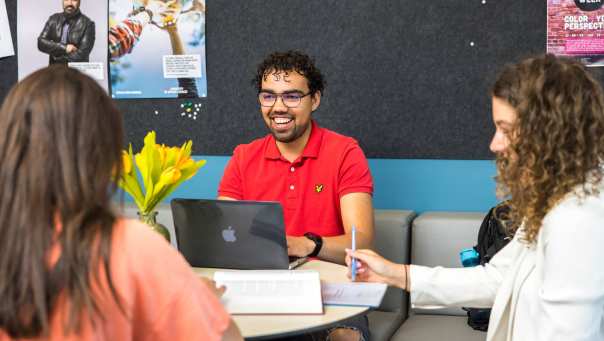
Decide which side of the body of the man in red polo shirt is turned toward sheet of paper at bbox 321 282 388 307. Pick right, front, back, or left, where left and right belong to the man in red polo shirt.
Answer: front

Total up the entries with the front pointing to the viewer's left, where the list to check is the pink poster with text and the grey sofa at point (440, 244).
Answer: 0

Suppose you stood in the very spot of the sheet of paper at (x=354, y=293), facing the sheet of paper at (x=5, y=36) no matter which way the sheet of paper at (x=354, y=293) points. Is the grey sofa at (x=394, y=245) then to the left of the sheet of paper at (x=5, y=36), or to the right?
right

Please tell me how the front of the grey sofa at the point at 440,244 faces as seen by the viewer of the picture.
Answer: facing the viewer

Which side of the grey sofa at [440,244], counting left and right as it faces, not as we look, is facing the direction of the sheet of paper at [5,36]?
right

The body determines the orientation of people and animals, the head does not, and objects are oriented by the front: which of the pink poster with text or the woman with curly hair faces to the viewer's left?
the woman with curly hair

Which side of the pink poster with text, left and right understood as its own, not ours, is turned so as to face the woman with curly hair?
front

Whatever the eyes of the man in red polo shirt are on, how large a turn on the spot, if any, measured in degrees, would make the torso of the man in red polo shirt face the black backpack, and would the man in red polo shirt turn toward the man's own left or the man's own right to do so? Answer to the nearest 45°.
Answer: approximately 90° to the man's own left

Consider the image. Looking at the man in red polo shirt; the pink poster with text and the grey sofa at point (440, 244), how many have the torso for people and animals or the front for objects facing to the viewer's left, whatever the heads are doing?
0

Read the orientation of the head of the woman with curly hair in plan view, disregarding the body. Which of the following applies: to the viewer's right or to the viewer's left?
to the viewer's left

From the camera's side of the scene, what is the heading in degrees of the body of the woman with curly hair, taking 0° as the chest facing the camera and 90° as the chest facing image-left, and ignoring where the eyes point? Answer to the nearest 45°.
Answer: approximately 90°

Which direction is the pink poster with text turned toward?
toward the camera

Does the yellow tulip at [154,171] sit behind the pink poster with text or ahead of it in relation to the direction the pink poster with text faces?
ahead
